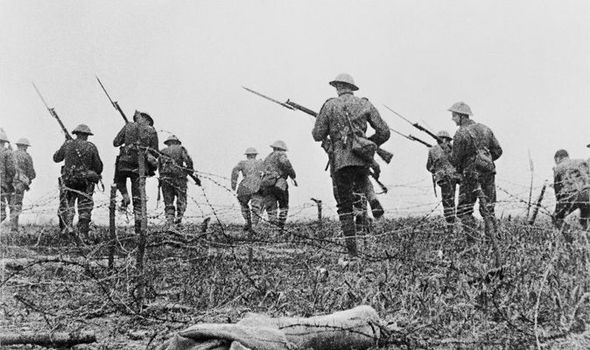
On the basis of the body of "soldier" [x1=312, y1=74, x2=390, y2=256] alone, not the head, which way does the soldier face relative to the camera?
away from the camera

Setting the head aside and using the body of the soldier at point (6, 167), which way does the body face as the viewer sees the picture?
away from the camera

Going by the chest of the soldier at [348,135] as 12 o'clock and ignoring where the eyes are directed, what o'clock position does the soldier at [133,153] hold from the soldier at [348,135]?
the soldier at [133,153] is roughly at 10 o'clock from the soldier at [348,135].

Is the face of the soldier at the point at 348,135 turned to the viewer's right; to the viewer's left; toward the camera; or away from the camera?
away from the camera

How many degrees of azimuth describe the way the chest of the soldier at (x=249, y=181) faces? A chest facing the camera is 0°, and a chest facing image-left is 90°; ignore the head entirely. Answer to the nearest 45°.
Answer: approximately 180°

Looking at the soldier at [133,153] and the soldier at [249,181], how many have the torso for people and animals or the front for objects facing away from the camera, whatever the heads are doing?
2

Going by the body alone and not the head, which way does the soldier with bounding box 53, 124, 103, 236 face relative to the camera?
away from the camera

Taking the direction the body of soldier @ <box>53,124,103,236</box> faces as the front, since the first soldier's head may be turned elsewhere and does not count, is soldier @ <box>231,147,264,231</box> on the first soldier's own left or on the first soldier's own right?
on the first soldier's own right

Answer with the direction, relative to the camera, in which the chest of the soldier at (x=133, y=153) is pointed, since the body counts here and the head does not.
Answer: away from the camera
